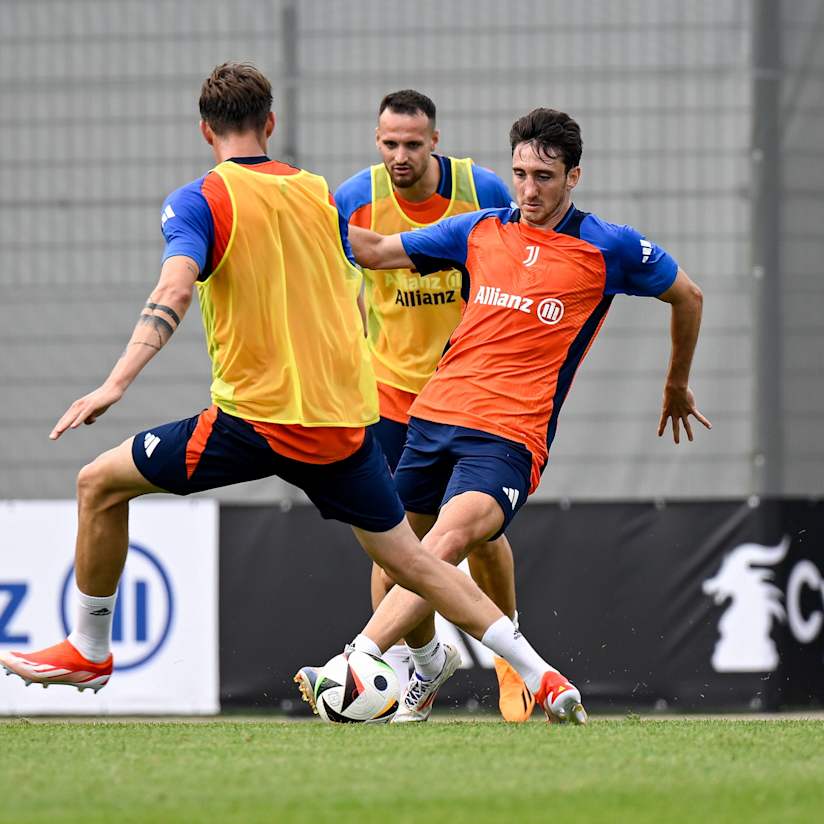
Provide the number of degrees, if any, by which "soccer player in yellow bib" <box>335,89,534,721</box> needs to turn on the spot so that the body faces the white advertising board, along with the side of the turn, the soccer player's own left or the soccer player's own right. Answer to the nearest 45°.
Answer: approximately 135° to the soccer player's own right

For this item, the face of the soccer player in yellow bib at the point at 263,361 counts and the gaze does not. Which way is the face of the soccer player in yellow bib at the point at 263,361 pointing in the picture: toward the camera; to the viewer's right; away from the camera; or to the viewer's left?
away from the camera

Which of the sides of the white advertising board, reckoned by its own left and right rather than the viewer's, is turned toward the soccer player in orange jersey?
front

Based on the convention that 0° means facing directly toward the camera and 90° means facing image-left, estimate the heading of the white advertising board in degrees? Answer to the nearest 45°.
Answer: approximately 0°

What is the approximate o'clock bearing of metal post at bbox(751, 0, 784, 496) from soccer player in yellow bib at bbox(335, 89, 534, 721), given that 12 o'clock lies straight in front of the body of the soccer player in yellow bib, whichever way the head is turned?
The metal post is roughly at 7 o'clock from the soccer player in yellow bib.

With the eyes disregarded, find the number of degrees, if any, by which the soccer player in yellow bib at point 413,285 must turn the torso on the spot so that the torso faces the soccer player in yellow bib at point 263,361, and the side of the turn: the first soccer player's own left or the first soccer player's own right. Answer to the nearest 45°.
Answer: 0° — they already face them

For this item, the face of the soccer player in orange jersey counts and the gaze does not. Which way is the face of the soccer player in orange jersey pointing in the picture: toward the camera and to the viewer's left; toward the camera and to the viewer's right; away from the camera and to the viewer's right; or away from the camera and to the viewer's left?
toward the camera and to the viewer's left

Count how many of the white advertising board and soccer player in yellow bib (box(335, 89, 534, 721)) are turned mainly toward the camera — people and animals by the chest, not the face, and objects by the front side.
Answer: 2

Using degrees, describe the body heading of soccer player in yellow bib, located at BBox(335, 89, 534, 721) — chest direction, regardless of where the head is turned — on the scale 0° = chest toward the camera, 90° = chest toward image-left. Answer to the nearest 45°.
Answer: approximately 0°
